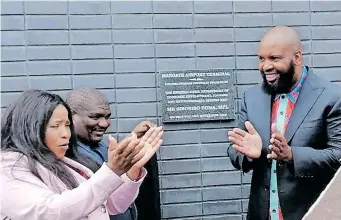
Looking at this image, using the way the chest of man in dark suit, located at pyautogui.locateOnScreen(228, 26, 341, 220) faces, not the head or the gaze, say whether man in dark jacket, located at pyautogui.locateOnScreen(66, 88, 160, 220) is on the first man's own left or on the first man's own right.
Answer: on the first man's own right

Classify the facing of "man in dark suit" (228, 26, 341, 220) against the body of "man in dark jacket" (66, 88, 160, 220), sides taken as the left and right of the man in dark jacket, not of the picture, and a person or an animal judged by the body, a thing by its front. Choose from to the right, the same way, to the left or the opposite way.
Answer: to the right

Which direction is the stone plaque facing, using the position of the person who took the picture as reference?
facing the viewer

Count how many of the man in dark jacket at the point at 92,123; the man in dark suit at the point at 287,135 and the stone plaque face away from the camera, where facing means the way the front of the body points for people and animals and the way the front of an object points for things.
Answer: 0

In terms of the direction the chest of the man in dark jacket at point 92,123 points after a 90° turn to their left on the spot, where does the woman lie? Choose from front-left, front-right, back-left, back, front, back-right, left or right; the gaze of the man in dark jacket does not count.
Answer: back-right

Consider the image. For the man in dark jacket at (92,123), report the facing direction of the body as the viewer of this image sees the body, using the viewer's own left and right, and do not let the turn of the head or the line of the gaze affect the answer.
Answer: facing the viewer and to the right of the viewer

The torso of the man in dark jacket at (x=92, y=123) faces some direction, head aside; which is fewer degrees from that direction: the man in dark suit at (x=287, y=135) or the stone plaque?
the man in dark suit

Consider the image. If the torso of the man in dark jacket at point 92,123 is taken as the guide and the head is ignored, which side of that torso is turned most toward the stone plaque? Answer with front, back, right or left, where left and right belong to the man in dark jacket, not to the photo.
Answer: left

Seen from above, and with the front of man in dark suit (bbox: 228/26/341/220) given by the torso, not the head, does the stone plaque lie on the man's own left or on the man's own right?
on the man's own right

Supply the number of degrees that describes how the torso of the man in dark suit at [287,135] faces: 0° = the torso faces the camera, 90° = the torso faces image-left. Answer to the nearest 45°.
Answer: approximately 45°

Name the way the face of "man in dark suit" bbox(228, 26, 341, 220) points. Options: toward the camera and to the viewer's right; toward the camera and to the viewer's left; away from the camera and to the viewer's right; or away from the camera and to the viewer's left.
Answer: toward the camera and to the viewer's left

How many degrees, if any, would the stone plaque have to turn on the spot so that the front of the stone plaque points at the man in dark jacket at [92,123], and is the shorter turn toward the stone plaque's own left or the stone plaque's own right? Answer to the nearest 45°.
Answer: approximately 45° to the stone plaque's own right

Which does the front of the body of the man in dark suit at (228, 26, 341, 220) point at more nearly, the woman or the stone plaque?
the woman

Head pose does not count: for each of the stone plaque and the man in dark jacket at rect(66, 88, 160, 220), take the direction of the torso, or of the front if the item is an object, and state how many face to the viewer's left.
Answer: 0

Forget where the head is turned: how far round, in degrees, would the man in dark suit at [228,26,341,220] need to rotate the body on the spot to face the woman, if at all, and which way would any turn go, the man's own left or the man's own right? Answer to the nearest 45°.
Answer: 0° — they already face them

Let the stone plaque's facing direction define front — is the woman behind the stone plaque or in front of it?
in front
